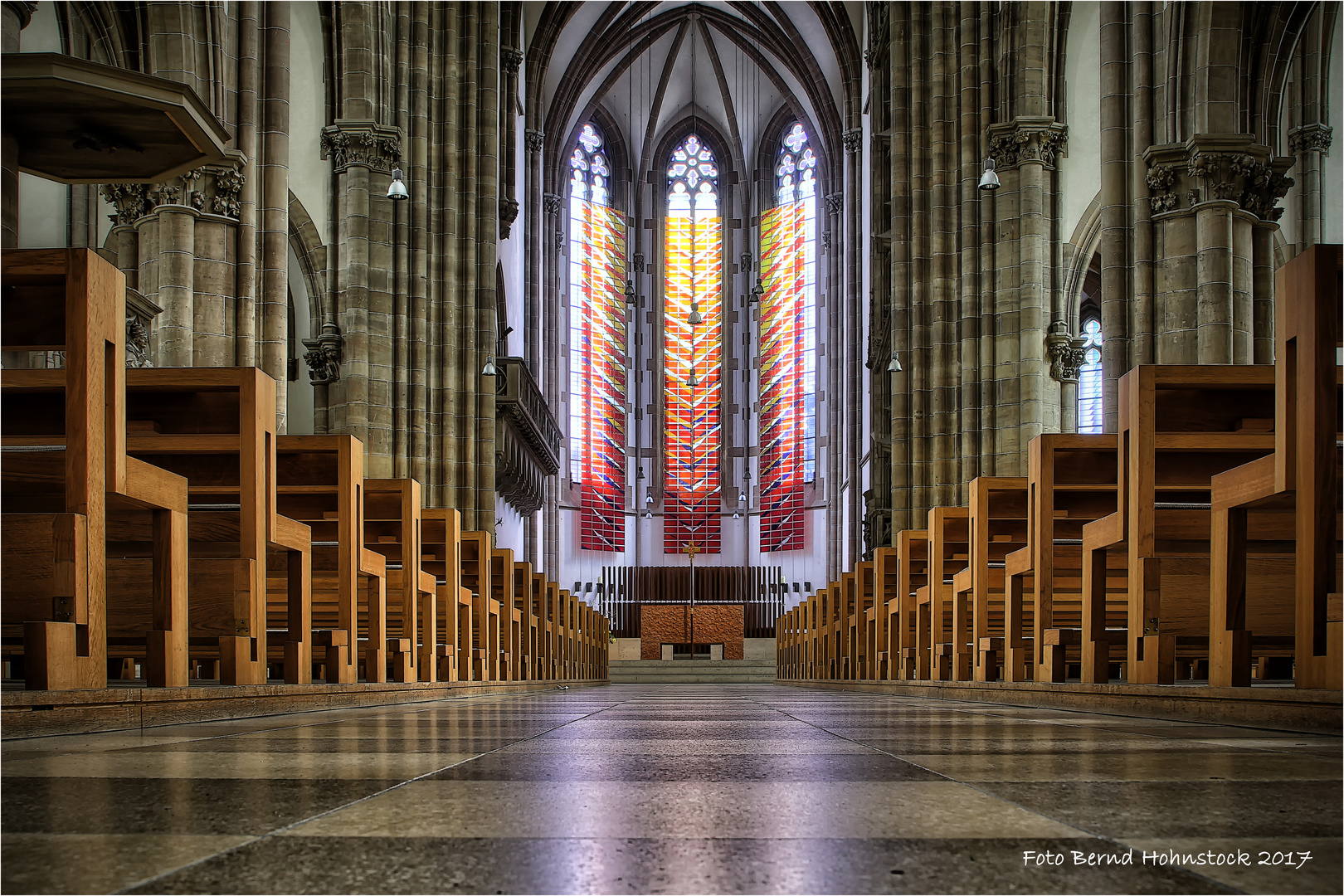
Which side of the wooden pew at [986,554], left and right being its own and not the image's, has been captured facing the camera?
back

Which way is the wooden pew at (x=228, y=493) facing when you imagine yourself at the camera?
facing away from the viewer and to the right of the viewer

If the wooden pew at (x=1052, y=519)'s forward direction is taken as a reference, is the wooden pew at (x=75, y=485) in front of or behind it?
behind

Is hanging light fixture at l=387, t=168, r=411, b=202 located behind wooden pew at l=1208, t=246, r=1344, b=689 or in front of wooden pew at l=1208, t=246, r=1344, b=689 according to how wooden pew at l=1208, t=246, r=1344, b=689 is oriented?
in front

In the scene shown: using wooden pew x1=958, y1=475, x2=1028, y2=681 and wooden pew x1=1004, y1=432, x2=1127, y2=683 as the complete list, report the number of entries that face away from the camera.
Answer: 2

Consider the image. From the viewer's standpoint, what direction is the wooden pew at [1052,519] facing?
away from the camera

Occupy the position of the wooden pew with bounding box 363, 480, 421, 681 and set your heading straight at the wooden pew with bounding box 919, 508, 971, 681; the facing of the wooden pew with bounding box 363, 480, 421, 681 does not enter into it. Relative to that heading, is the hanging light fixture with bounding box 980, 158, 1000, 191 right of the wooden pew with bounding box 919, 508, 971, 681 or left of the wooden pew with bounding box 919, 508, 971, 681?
left

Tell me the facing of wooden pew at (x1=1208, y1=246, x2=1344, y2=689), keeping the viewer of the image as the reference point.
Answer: facing away from the viewer and to the left of the viewer

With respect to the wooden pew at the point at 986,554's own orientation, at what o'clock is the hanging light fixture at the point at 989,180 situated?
The hanging light fixture is roughly at 12 o'clock from the wooden pew.

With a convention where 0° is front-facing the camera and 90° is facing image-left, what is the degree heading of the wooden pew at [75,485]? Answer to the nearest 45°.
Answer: approximately 225°
